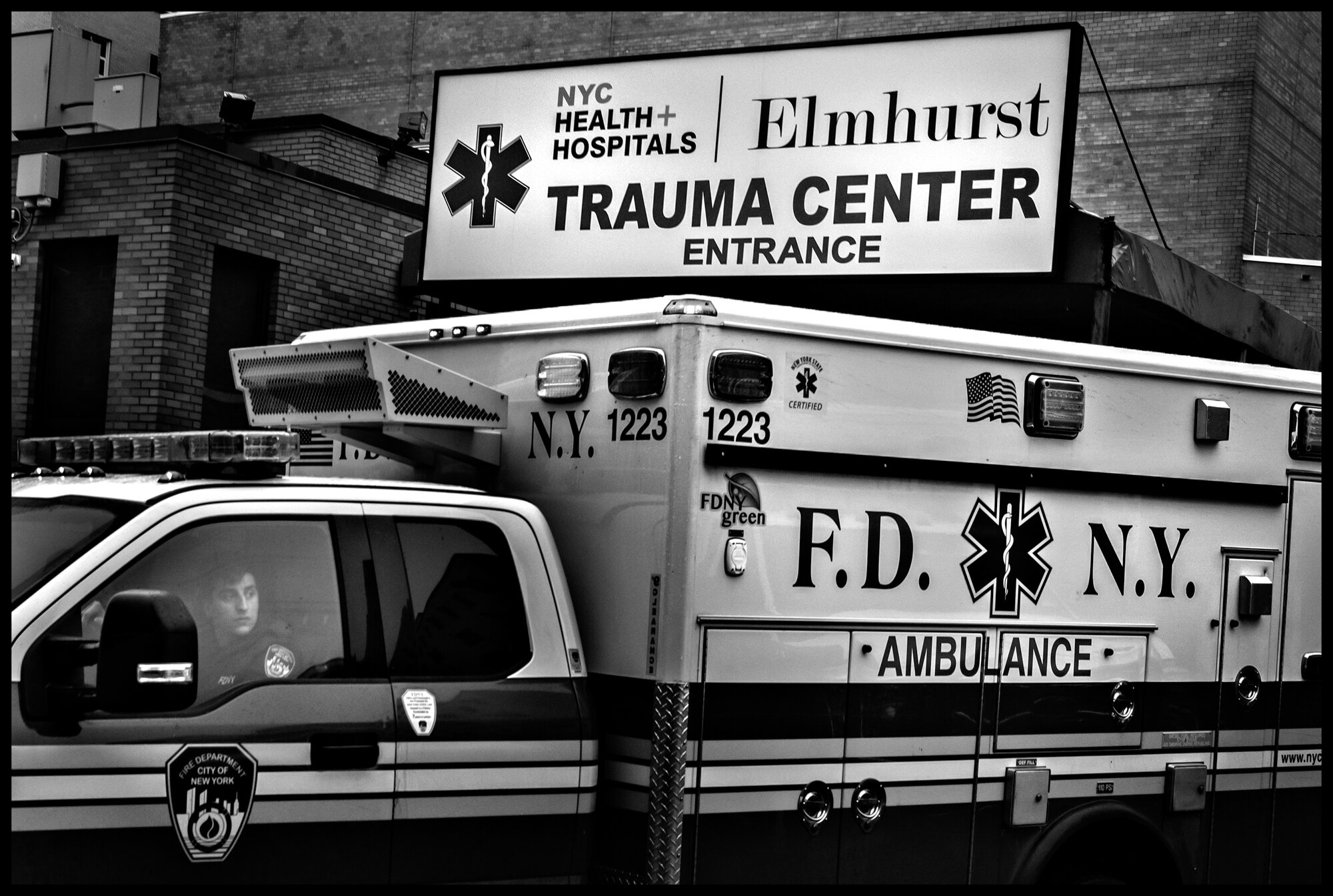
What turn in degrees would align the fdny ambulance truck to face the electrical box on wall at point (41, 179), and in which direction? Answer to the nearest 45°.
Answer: approximately 90° to its right

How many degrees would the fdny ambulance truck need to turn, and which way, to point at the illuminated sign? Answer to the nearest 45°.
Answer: approximately 135° to its right

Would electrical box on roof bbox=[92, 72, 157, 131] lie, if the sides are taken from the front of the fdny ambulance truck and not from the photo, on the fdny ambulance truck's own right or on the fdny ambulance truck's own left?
on the fdny ambulance truck's own right

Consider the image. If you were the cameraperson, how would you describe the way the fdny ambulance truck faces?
facing the viewer and to the left of the viewer

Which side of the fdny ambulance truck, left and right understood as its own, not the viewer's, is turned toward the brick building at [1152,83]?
back

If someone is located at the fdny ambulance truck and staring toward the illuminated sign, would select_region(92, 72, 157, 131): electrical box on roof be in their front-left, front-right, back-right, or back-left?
front-left

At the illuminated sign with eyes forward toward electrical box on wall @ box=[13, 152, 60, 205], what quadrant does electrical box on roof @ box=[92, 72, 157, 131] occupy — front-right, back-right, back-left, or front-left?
front-right
